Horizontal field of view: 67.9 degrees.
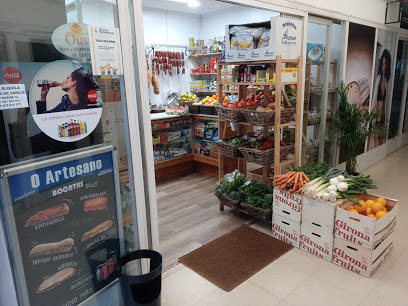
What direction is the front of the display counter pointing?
toward the camera

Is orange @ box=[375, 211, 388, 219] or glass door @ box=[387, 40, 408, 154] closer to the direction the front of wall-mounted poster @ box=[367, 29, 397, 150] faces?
the orange

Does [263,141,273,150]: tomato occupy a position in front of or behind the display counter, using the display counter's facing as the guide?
in front

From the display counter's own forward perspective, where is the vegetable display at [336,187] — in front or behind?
in front

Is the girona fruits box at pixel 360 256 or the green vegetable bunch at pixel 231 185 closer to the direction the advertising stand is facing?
the girona fruits box

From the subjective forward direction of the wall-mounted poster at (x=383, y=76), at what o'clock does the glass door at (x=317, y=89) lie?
The glass door is roughly at 2 o'clock from the wall-mounted poster.

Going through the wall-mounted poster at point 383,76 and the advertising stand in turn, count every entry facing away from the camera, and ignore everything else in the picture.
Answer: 0

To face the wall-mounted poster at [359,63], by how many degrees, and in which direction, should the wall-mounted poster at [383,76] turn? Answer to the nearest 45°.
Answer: approximately 45° to its right

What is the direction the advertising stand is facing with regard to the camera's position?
facing the viewer and to the right of the viewer
